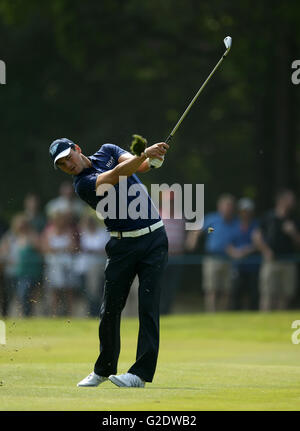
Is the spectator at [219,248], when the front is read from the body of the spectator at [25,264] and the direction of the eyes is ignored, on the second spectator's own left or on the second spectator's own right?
on the second spectator's own left

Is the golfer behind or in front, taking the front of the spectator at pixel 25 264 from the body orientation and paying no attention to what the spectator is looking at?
in front

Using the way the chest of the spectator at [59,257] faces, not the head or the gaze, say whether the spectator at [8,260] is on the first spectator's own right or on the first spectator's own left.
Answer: on the first spectator's own right

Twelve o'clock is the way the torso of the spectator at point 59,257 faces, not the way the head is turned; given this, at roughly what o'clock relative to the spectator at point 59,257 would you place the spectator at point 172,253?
the spectator at point 172,253 is roughly at 9 o'clock from the spectator at point 59,257.

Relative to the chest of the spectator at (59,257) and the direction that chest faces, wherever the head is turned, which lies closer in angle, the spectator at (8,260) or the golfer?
the golfer

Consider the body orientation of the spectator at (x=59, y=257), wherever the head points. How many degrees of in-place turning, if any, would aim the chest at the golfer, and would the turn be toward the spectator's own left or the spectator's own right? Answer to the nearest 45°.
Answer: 0° — they already face them

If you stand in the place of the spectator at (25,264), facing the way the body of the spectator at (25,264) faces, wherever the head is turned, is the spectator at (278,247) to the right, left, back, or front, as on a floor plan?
left

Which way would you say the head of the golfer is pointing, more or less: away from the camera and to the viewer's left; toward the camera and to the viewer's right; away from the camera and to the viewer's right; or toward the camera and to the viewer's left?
toward the camera and to the viewer's left

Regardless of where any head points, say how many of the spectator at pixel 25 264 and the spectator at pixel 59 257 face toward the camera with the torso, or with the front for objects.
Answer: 2

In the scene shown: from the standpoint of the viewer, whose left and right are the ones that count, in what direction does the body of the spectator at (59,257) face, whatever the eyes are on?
facing the viewer
